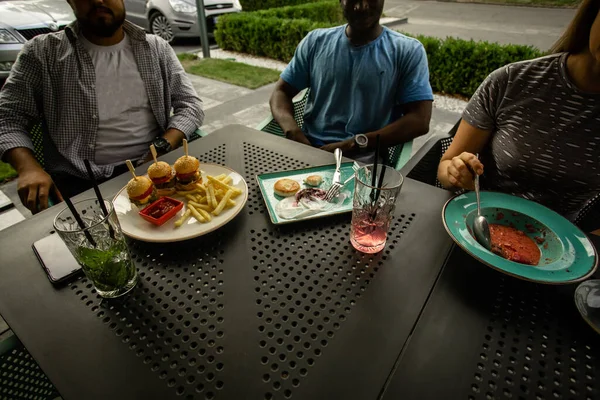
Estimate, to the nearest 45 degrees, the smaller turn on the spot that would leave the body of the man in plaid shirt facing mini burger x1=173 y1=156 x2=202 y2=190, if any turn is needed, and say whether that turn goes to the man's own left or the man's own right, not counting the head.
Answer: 0° — they already face it

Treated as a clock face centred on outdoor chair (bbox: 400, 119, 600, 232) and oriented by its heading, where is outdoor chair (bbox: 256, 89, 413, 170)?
outdoor chair (bbox: 256, 89, 413, 170) is roughly at 2 o'clock from outdoor chair (bbox: 400, 119, 600, 232).

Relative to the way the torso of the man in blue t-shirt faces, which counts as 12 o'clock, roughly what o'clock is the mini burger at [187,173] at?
The mini burger is roughly at 1 o'clock from the man in blue t-shirt.

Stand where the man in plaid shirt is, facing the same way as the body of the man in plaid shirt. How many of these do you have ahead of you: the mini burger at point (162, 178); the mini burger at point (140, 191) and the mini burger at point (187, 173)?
3

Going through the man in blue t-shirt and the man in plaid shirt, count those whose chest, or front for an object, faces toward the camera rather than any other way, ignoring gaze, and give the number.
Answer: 2

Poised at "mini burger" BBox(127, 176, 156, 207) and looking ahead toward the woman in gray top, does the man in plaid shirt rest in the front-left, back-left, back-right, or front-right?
back-left

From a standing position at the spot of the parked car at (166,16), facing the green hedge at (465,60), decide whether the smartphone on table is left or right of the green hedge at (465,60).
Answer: right
